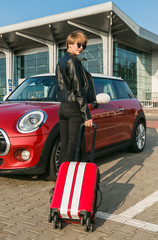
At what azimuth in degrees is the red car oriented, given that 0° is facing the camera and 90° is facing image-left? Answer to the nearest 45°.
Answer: approximately 45°
